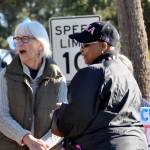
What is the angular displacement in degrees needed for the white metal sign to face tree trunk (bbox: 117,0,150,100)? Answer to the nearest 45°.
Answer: approximately 135° to its left

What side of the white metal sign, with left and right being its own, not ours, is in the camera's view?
front

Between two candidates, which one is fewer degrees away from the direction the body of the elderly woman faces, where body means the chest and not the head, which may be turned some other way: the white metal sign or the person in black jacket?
the person in black jacket

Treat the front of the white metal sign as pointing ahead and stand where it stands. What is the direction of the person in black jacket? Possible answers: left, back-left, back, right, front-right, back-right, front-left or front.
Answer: front

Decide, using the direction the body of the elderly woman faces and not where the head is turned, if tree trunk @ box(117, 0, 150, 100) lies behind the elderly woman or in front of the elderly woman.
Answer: behind

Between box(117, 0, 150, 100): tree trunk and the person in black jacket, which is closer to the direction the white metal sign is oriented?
the person in black jacket

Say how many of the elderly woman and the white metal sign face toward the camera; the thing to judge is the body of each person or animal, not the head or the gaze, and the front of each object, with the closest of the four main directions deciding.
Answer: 2

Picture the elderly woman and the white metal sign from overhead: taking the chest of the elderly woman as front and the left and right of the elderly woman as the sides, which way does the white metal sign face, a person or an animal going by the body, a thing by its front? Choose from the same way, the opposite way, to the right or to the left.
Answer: the same way

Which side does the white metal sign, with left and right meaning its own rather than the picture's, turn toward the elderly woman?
front

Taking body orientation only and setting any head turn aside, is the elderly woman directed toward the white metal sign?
no

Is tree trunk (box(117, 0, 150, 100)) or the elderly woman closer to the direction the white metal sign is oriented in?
the elderly woman

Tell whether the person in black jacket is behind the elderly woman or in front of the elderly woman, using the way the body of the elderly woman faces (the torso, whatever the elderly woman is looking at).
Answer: in front
